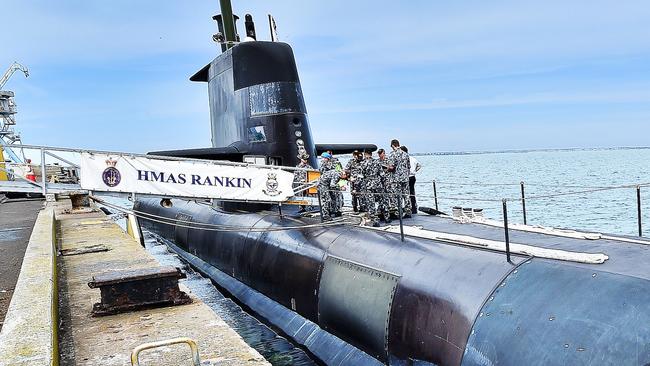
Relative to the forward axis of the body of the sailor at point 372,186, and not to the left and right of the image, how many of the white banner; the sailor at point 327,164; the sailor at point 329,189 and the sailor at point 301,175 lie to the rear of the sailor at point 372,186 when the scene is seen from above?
0

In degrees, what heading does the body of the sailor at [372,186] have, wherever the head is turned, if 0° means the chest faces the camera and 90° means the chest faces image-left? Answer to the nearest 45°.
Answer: approximately 135°

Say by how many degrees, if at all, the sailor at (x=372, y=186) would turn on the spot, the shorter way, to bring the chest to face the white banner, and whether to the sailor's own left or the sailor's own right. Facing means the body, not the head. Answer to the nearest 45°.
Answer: approximately 45° to the sailor's own left
